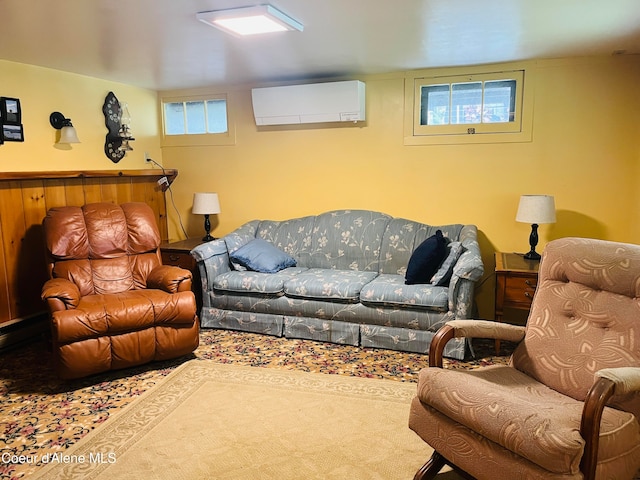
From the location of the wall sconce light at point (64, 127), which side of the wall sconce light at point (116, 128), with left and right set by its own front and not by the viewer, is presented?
right

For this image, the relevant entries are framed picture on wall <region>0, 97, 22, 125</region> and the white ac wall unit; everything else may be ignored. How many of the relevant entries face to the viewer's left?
0

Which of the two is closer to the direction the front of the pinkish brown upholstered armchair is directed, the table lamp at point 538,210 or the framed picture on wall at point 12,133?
the framed picture on wall

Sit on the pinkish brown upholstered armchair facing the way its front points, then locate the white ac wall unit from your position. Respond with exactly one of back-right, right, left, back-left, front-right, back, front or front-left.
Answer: right

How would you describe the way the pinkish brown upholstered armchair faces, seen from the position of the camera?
facing the viewer and to the left of the viewer

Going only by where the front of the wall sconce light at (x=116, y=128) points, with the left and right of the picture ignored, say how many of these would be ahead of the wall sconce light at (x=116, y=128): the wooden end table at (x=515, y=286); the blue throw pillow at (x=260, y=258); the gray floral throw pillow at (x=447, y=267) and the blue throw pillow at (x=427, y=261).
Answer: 4

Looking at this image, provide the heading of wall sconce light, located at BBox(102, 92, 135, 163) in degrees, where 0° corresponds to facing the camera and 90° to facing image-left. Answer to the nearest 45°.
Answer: approximately 315°

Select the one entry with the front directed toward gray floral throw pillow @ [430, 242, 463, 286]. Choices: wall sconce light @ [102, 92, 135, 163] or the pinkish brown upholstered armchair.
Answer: the wall sconce light

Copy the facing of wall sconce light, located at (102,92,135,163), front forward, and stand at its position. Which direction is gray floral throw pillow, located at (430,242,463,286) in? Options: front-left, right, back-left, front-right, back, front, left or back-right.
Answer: front

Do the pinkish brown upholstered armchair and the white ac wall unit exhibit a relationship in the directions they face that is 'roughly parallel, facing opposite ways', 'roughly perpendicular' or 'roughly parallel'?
roughly perpendicular

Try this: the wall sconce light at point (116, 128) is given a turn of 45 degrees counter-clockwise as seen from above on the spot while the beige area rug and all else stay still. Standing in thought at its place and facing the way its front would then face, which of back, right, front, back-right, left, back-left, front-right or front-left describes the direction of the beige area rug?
right

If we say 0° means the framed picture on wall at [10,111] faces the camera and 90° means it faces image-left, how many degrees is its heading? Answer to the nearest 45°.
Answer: approximately 315°

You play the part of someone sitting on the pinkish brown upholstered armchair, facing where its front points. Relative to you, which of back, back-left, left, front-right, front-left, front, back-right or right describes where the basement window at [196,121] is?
right

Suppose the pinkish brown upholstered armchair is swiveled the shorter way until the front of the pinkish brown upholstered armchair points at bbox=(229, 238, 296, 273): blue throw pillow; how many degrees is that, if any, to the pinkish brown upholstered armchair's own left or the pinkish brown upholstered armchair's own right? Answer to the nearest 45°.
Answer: approximately 90° to the pinkish brown upholstered armchair's own right

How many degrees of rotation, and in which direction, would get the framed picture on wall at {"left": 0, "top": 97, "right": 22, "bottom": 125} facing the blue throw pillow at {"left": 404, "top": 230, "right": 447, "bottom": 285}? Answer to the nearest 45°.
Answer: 0° — it already faces it

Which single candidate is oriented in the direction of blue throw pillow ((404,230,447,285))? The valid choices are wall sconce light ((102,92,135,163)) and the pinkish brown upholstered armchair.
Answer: the wall sconce light

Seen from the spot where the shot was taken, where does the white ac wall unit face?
facing the viewer

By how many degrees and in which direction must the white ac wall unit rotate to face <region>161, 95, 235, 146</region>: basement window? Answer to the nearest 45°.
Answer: approximately 135° to its right

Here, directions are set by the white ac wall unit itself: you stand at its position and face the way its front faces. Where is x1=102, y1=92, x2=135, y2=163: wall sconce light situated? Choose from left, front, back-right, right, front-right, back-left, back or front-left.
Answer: right
